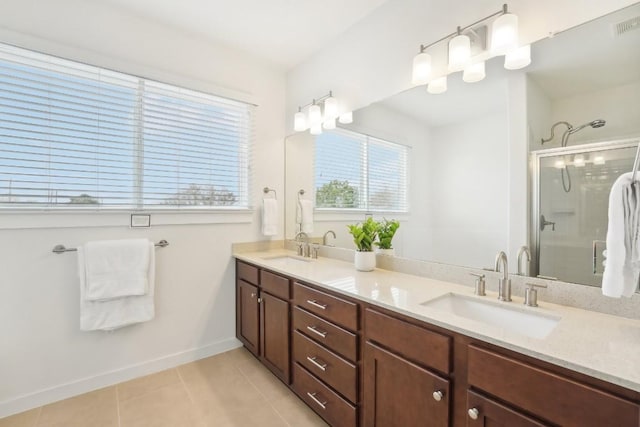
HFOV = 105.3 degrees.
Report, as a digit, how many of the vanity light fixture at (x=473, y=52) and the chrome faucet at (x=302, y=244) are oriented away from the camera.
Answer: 0

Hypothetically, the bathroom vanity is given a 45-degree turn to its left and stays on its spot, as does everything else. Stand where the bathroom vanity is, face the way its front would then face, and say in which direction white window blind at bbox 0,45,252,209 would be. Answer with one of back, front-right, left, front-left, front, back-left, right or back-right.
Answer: right

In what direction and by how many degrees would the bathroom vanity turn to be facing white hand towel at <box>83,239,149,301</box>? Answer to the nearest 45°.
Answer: approximately 45° to its right

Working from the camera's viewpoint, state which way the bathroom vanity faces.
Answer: facing the viewer and to the left of the viewer

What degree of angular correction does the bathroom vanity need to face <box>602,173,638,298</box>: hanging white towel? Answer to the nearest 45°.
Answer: approximately 135° to its left

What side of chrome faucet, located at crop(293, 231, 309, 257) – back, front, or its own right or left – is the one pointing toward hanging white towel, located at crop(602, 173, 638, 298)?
left

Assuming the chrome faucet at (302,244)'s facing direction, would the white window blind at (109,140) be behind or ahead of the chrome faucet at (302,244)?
ahead

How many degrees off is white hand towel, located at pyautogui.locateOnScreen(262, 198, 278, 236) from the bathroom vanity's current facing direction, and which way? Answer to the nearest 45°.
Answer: approximately 90° to its right

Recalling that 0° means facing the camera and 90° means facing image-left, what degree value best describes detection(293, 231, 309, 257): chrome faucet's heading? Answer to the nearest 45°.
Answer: approximately 45°

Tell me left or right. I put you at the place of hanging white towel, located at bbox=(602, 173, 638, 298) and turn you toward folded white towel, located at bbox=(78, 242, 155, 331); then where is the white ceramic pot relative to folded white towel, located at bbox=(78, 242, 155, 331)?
right
